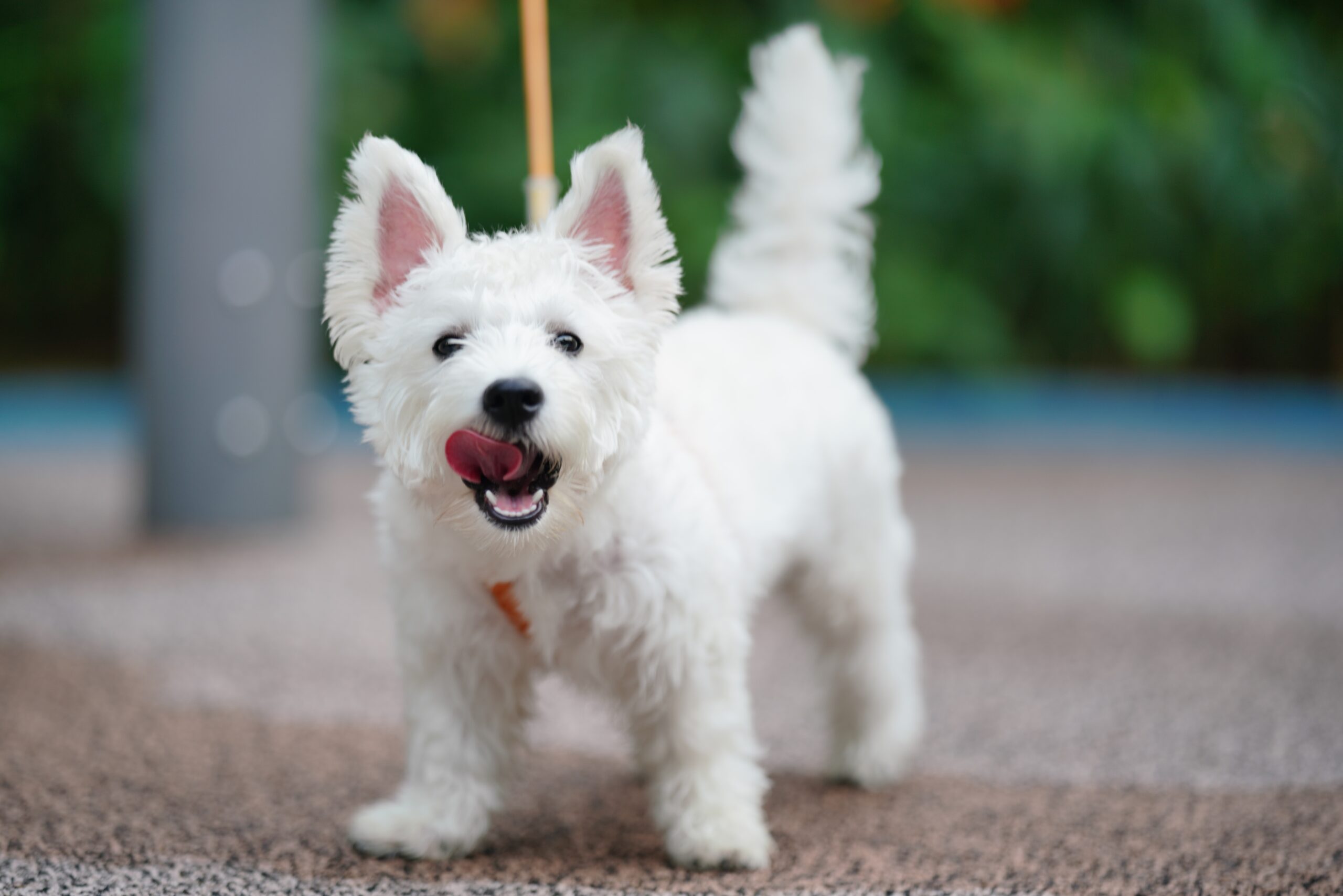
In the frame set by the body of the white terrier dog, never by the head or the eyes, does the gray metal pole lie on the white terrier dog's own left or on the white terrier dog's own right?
on the white terrier dog's own right

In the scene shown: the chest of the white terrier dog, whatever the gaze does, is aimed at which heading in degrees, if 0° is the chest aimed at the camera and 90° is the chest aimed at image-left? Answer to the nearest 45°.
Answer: approximately 45°
